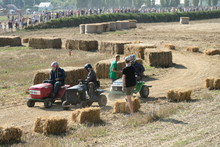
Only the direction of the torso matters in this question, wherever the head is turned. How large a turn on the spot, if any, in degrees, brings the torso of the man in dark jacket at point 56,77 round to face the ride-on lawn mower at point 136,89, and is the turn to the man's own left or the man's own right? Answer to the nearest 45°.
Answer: approximately 135° to the man's own left

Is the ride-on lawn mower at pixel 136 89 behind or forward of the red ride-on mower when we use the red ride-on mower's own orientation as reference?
behind

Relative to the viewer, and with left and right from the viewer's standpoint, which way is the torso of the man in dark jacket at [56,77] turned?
facing the viewer and to the left of the viewer

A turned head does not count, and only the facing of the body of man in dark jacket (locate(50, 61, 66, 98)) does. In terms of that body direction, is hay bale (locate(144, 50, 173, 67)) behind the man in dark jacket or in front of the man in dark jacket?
behind

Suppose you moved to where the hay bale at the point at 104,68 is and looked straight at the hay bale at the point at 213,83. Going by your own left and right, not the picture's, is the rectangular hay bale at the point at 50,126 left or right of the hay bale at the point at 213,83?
right

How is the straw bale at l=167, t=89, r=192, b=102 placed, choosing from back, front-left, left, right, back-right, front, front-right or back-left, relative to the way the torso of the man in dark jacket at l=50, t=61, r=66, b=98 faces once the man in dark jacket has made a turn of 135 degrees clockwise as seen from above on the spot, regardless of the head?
right

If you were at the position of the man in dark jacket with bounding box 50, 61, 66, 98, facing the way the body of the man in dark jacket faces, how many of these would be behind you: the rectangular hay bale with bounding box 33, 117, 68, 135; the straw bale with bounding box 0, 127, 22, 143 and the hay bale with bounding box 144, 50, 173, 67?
1

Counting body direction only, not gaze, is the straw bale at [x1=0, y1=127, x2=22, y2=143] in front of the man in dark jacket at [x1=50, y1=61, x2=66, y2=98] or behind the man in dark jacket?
in front

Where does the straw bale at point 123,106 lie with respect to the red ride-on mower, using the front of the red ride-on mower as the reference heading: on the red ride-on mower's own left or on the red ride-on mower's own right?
on the red ride-on mower's own left

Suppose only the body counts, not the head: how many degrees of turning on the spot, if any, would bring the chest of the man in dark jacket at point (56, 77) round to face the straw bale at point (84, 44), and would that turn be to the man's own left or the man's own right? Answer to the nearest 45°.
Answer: approximately 135° to the man's own right
